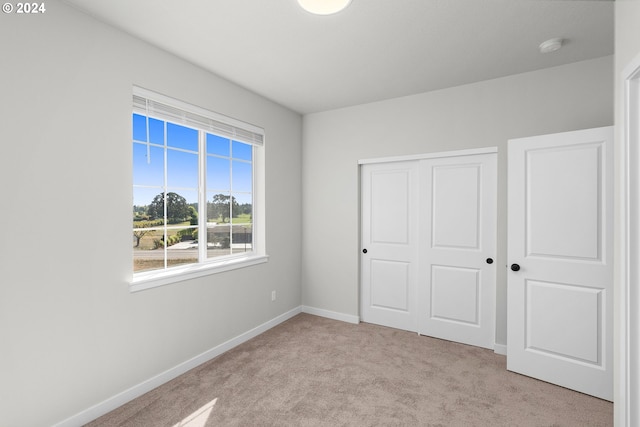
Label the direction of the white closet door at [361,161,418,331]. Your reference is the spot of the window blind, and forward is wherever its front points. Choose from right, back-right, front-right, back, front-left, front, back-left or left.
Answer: front-left

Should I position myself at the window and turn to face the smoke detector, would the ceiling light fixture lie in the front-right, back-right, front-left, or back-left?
front-right

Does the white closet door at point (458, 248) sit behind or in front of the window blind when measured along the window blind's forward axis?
in front

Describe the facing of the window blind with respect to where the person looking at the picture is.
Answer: facing the viewer and to the right of the viewer

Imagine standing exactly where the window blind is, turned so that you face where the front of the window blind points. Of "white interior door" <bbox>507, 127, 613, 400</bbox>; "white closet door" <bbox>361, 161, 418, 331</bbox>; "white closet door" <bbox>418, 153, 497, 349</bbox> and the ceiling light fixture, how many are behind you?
0

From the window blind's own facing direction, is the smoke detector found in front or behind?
in front

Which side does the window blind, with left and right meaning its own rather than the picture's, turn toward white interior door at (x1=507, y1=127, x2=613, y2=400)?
front
